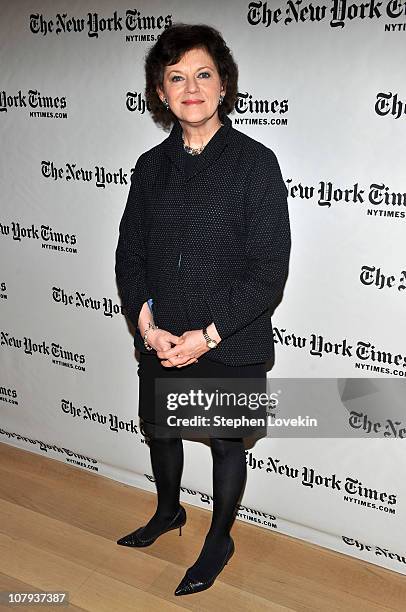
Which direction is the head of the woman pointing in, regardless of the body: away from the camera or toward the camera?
toward the camera

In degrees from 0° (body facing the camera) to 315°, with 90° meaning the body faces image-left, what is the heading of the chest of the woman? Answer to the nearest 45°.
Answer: approximately 45°
